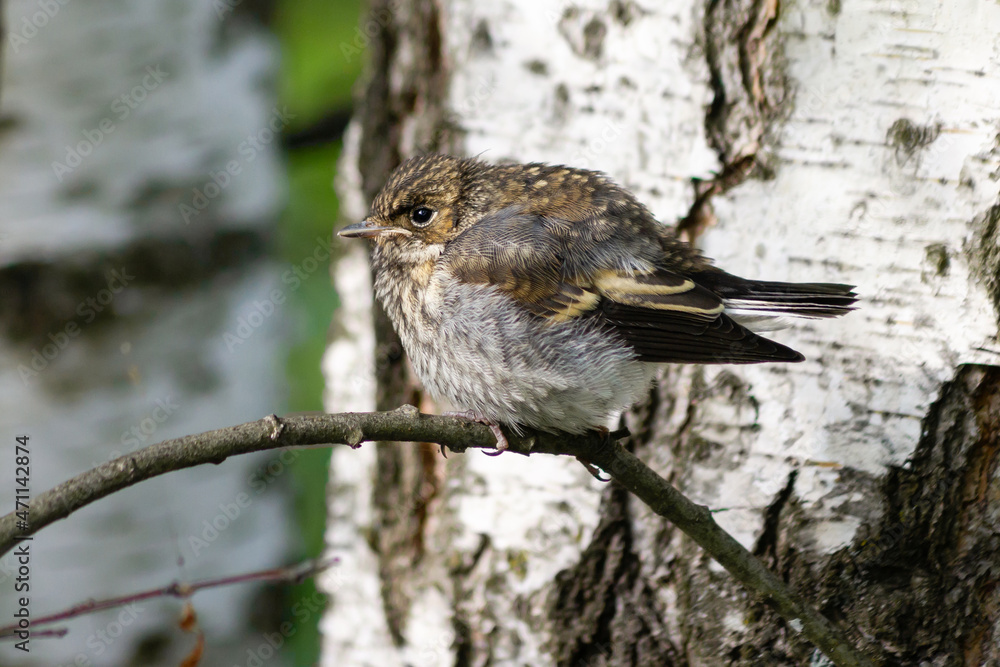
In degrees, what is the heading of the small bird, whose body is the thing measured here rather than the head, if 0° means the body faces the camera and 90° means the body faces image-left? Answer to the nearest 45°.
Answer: approximately 90°

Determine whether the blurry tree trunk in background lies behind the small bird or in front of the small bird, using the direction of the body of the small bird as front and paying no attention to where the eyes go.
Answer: in front
